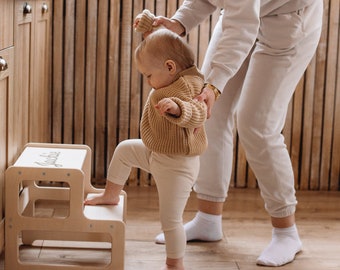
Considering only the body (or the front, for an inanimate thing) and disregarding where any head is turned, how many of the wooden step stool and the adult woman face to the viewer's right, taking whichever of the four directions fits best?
1

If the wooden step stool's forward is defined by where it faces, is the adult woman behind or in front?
in front

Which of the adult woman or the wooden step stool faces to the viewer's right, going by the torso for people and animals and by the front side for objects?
the wooden step stool

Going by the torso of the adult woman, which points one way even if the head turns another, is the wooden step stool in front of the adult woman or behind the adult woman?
in front

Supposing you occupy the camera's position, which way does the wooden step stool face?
facing to the right of the viewer
